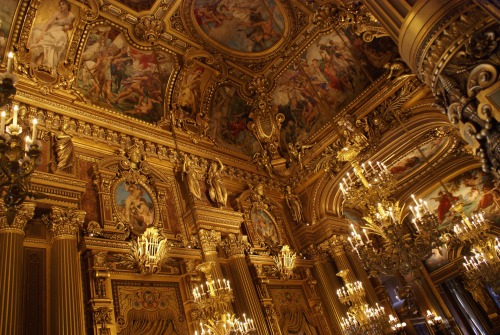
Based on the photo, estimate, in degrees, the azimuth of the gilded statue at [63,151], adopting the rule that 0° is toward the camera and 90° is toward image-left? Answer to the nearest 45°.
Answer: approximately 315°

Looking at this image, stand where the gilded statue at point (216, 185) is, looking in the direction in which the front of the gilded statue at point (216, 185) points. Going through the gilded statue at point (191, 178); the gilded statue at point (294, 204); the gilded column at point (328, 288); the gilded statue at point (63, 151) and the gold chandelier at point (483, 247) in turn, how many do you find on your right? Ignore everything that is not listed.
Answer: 2

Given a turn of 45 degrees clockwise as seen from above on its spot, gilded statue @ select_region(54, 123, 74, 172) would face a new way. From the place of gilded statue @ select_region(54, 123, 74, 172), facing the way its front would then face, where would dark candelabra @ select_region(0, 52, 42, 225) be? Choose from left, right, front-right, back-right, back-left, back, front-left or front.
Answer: front

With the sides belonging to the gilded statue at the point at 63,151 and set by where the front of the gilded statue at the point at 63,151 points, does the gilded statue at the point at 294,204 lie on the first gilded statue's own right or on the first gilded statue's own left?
on the first gilded statue's own left

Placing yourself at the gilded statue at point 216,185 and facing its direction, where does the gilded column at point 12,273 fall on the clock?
The gilded column is roughly at 3 o'clock from the gilded statue.

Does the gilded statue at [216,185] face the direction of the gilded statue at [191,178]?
no

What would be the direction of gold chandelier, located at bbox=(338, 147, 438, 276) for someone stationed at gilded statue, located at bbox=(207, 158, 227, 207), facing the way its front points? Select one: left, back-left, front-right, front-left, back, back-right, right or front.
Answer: front

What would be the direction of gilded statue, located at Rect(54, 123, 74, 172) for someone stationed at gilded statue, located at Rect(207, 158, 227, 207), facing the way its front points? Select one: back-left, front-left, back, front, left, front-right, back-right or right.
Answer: right

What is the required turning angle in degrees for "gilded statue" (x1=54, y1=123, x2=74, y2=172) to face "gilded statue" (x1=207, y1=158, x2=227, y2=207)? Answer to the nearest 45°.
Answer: approximately 90° to its left

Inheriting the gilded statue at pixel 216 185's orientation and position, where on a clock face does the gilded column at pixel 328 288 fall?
The gilded column is roughly at 9 o'clock from the gilded statue.

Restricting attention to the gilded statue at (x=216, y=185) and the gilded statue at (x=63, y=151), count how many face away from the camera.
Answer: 0

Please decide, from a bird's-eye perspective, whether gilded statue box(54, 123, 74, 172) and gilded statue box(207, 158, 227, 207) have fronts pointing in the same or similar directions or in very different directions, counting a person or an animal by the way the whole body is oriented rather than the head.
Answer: same or similar directions

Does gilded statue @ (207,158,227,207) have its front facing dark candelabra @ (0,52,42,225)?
no

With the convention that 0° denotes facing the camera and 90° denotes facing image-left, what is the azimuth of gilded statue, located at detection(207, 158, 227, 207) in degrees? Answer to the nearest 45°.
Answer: approximately 315°
